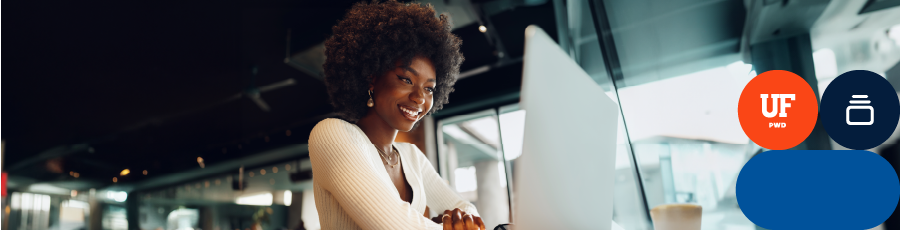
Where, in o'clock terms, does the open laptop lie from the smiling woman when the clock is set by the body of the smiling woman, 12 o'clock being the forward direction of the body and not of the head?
The open laptop is roughly at 1 o'clock from the smiling woman.

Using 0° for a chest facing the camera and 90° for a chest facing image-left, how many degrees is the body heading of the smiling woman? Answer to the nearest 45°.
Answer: approximately 315°

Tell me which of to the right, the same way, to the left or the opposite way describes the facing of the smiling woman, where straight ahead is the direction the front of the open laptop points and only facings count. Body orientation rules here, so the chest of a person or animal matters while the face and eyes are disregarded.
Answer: the opposite way

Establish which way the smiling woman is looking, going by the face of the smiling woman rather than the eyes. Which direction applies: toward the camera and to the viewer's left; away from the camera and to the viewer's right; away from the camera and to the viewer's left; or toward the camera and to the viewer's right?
toward the camera and to the viewer's right

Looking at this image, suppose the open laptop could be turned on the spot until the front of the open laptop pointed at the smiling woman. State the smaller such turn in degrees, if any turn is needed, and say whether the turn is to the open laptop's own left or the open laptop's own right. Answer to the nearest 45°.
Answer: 0° — it already faces them

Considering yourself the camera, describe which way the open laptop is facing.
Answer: facing away from the viewer and to the left of the viewer
